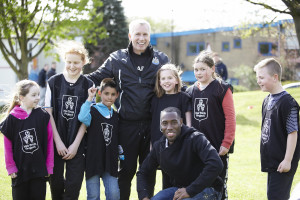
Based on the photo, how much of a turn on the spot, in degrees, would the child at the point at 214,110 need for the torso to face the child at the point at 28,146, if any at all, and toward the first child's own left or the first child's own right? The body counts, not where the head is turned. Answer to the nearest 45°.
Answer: approximately 45° to the first child's own right

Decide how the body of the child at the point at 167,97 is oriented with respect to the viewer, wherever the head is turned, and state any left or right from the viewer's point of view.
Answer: facing the viewer

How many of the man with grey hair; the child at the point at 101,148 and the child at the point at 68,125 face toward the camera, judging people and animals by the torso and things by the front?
3

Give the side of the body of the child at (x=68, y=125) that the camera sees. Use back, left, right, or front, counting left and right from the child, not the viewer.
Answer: front

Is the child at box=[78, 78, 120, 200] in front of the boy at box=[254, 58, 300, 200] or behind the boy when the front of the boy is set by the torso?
in front

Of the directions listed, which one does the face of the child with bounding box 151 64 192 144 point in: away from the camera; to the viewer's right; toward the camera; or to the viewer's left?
toward the camera

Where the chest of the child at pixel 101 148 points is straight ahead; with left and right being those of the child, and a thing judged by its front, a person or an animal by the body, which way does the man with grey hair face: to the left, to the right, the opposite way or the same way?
the same way

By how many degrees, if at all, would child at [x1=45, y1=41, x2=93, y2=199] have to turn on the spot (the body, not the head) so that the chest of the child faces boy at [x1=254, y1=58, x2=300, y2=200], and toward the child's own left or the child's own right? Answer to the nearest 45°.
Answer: approximately 90° to the child's own left

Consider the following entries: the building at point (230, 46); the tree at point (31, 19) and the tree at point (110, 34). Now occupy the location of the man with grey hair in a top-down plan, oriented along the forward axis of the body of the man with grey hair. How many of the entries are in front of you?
0

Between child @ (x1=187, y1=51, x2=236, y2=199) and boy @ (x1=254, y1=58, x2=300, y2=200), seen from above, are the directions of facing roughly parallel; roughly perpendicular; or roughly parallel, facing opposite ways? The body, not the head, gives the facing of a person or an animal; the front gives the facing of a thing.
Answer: roughly parallel

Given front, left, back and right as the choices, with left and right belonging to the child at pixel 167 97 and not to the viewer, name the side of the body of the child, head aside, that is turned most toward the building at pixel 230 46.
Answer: back

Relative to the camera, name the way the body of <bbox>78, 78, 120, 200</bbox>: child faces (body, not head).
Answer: toward the camera

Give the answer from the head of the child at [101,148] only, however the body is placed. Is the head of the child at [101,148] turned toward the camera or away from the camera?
toward the camera

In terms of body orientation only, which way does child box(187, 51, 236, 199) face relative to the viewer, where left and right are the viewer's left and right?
facing the viewer and to the left of the viewer

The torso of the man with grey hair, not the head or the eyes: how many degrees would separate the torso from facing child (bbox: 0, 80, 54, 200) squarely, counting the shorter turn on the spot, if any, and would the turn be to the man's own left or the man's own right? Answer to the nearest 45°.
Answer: approximately 90° to the man's own right

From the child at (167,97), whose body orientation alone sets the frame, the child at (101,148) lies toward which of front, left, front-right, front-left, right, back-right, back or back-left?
right

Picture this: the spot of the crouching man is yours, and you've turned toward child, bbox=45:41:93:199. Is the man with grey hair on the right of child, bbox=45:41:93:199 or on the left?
right

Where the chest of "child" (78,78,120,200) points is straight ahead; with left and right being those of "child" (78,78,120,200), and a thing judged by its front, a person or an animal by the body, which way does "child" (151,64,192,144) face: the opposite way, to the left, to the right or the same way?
the same way

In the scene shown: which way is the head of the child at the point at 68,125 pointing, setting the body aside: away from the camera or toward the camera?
toward the camera
